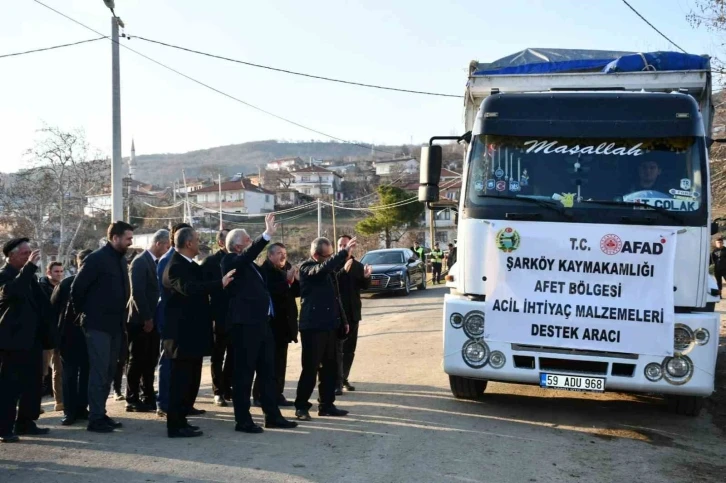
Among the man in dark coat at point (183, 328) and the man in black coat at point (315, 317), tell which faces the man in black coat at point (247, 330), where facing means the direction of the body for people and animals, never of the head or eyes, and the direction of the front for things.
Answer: the man in dark coat

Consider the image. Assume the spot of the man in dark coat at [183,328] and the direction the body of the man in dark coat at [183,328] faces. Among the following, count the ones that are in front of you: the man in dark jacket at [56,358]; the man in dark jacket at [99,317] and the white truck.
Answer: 1

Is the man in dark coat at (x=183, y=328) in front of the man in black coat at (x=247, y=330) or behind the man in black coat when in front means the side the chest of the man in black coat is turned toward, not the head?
behind

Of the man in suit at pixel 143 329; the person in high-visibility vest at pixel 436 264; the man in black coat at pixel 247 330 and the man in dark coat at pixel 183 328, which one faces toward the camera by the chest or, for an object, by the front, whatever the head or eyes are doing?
the person in high-visibility vest

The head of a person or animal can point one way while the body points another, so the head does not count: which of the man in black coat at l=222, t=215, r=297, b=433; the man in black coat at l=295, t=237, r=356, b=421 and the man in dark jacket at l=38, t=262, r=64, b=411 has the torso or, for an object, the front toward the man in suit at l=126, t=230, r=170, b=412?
the man in dark jacket

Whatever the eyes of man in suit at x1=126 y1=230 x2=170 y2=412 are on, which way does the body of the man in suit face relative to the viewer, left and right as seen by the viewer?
facing to the right of the viewer

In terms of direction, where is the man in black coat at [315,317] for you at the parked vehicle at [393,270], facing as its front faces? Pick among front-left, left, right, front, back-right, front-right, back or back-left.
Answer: front-left

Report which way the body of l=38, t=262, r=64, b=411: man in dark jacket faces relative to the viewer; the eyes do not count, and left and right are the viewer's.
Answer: facing the viewer and to the right of the viewer

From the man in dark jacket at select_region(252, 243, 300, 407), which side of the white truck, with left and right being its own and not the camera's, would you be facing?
right

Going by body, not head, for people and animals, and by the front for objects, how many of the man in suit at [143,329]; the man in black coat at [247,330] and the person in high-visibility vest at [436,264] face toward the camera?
1

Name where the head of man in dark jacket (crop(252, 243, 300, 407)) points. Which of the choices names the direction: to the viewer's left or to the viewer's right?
to the viewer's right

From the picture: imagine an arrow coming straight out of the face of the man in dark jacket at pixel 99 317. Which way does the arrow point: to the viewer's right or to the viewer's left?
to the viewer's right
